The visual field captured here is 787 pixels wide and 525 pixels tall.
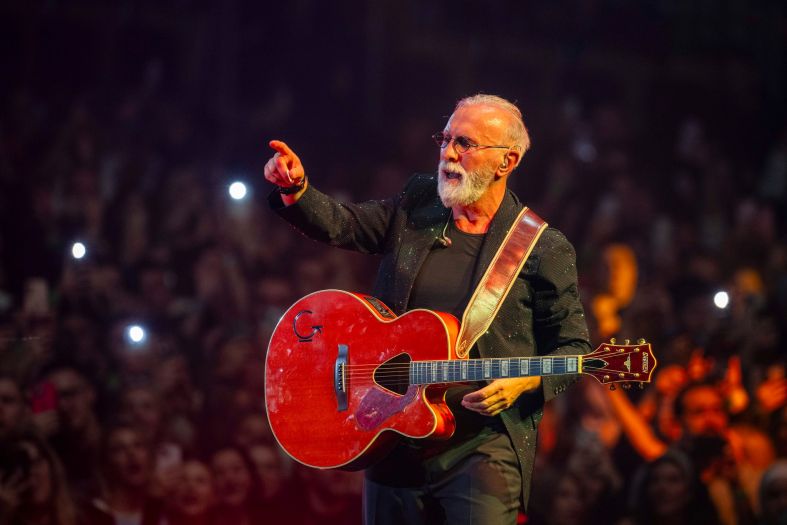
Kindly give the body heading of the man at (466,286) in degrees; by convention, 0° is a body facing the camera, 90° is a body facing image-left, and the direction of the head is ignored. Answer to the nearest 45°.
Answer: approximately 45°

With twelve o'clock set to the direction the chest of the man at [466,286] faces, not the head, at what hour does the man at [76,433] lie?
the man at [76,433] is roughly at 3 o'clock from the man at [466,286].
